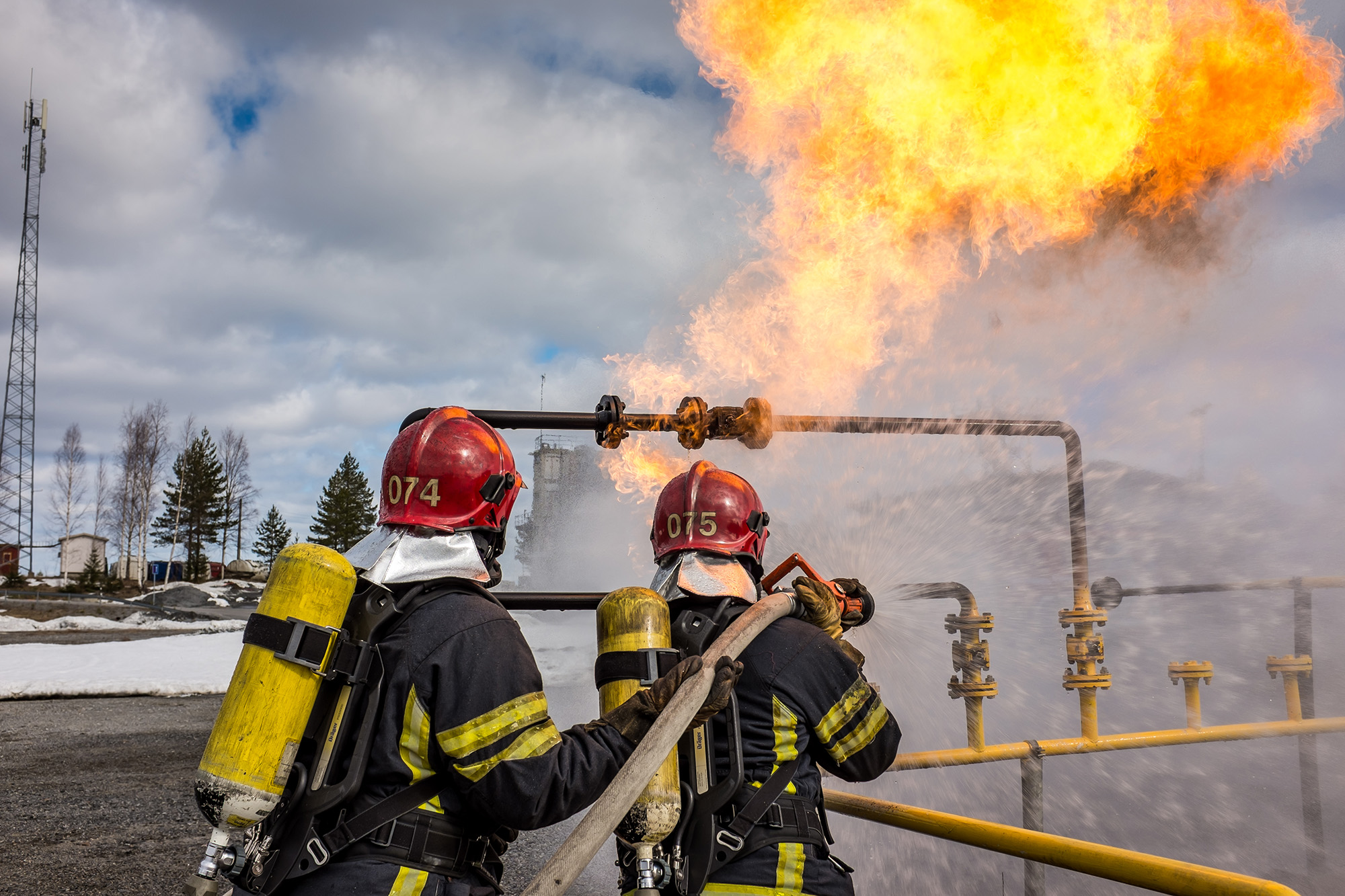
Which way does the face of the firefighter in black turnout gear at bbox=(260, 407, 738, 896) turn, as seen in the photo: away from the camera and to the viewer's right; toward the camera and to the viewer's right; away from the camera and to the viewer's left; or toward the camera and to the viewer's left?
away from the camera and to the viewer's right

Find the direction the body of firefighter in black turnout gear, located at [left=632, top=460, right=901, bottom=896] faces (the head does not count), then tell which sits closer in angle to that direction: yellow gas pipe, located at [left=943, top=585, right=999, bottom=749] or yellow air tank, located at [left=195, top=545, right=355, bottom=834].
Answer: the yellow gas pipe

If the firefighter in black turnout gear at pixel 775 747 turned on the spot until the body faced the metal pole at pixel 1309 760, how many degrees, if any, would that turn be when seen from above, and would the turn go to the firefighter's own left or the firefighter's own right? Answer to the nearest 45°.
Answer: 0° — they already face it

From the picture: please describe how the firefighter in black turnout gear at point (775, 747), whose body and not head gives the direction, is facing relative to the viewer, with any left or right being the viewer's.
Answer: facing away from the viewer and to the right of the viewer

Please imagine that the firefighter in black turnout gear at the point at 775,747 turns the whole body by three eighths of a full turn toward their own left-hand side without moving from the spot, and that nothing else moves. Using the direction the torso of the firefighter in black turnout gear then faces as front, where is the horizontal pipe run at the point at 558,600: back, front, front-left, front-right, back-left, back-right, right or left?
front-right

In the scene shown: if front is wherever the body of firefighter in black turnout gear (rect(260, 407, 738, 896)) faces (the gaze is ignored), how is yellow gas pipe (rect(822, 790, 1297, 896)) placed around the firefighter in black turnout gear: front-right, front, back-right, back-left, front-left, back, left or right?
front-right

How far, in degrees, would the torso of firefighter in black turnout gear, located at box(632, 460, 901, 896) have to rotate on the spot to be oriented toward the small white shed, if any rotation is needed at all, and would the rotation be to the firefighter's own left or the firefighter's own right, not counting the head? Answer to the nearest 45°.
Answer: approximately 90° to the firefighter's own left

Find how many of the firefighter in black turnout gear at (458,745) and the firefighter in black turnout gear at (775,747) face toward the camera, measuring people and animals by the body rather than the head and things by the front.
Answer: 0

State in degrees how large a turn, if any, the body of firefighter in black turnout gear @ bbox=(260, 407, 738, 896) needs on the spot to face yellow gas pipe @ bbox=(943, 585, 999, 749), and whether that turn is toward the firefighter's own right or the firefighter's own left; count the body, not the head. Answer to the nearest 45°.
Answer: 0° — they already face it

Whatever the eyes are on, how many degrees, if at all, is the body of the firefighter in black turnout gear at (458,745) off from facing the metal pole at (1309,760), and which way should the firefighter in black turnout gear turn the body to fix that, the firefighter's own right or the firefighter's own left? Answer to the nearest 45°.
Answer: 0° — they already face it

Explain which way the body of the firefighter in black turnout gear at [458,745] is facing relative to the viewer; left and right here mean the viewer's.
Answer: facing away from the viewer and to the right of the viewer
